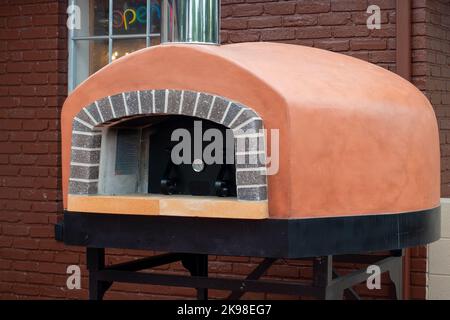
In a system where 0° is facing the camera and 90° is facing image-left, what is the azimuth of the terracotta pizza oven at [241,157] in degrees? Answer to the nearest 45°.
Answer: approximately 45°

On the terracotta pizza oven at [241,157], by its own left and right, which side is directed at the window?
right

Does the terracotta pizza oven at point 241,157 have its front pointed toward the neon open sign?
no

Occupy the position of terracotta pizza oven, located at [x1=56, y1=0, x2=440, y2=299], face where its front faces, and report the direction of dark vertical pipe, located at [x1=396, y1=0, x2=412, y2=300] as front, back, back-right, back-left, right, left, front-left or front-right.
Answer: back

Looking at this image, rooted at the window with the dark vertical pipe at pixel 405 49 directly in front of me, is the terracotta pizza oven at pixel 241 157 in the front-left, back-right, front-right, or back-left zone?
front-right

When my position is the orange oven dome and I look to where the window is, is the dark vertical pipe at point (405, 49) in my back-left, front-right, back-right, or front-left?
front-right
